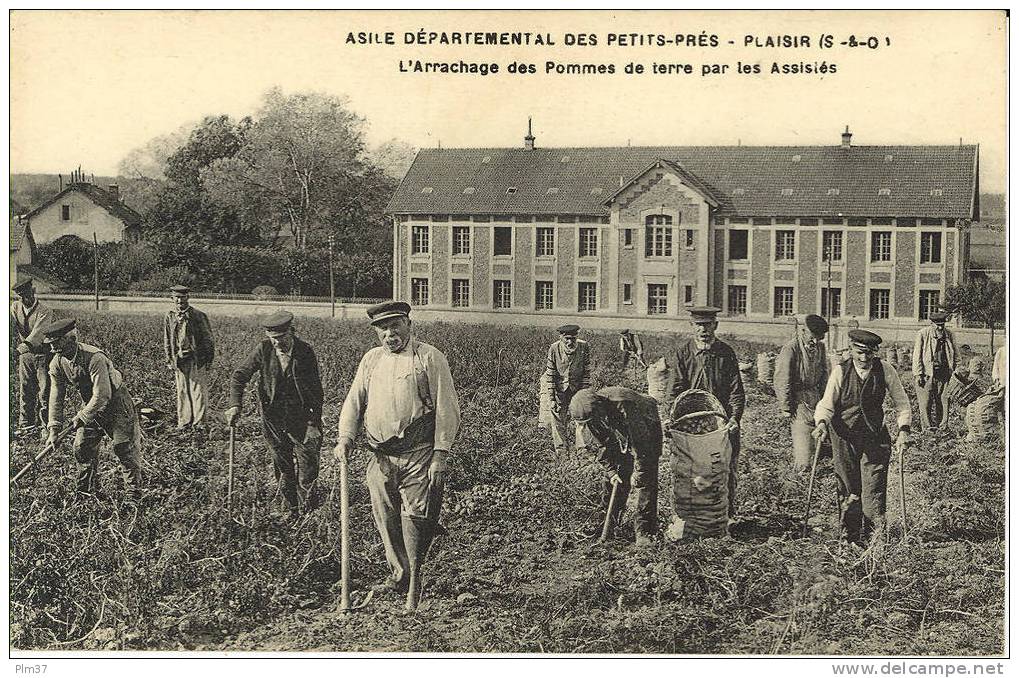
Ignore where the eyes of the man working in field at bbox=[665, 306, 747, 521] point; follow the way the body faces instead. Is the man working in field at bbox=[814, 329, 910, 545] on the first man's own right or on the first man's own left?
on the first man's own left

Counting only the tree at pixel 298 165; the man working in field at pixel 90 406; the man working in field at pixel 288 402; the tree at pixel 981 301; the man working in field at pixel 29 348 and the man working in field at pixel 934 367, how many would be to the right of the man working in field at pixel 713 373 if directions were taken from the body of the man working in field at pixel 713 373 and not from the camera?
4

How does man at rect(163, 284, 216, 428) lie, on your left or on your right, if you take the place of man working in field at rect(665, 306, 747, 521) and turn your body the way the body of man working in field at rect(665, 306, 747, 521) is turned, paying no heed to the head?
on your right

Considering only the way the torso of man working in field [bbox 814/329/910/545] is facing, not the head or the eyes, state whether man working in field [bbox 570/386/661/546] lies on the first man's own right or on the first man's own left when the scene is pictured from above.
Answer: on the first man's own right

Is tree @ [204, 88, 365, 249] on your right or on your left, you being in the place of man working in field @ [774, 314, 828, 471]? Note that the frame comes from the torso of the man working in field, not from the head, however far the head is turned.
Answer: on your right

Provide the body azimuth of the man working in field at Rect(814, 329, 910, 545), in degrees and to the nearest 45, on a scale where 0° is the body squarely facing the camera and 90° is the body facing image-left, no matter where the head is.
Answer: approximately 0°
